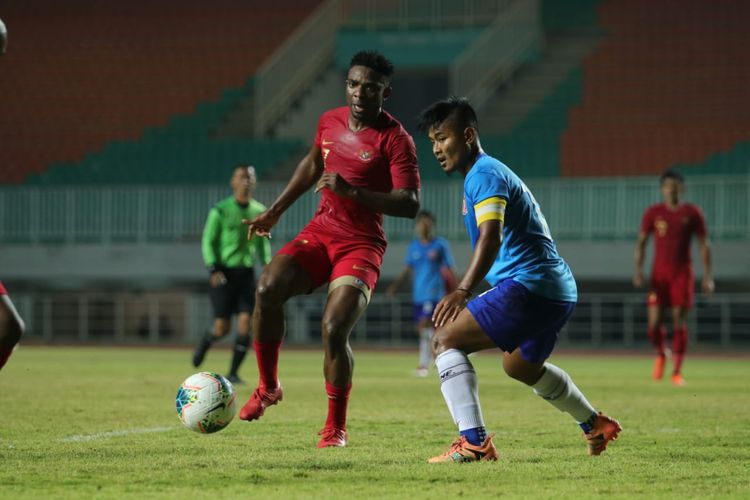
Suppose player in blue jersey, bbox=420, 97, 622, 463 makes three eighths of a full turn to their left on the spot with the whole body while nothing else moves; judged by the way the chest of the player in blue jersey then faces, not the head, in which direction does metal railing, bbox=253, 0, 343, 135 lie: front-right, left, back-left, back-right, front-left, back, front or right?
back-left

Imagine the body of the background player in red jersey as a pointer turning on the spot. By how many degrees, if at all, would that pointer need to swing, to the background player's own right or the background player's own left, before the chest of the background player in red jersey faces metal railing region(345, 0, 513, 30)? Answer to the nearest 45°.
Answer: approximately 180°

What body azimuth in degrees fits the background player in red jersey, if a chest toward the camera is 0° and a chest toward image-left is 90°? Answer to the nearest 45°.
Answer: approximately 0°

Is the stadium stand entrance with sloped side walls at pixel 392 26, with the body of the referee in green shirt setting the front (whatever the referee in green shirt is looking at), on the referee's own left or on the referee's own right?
on the referee's own left

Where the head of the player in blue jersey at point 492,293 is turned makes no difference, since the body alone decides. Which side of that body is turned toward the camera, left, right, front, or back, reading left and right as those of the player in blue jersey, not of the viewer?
left

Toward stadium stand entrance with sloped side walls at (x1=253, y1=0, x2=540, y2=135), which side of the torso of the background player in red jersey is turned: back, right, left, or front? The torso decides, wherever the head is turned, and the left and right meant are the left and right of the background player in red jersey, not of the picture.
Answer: back

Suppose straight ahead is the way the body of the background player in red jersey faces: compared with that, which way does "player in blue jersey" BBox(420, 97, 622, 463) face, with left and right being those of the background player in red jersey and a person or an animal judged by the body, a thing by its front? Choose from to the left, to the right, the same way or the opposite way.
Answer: to the right

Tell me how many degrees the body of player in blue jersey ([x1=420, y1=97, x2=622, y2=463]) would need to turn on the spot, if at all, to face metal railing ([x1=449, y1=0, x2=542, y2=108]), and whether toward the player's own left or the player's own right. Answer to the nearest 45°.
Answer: approximately 90° to the player's own right

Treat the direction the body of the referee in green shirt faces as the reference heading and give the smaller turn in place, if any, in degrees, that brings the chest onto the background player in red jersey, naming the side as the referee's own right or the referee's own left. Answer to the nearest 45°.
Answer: approximately 45° to the referee's own left

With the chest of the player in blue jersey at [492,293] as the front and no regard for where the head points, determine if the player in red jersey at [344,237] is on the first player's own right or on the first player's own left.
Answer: on the first player's own right

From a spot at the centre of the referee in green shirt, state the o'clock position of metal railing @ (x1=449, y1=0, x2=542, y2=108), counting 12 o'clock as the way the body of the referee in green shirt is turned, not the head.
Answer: The metal railing is roughly at 8 o'clock from the referee in green shirt.

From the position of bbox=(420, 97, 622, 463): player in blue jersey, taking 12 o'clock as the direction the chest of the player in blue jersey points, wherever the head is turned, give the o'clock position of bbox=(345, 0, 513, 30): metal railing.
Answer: The metal railing is roughly at 3 o'clock from the player in blue jersey.

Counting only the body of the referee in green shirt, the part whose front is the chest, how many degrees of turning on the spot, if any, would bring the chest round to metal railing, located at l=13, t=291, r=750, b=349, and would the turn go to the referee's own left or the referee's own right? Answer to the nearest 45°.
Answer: approximately 135° to the referee's own left

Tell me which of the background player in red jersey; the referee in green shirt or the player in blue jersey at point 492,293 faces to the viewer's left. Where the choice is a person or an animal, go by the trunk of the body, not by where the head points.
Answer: the player in blue jersey

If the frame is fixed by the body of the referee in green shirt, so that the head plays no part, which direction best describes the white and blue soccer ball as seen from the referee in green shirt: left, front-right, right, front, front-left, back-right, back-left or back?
front-right

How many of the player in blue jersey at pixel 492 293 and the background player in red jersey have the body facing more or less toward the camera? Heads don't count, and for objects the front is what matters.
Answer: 1

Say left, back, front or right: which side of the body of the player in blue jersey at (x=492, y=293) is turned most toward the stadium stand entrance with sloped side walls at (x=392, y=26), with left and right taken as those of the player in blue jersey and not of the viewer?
right
